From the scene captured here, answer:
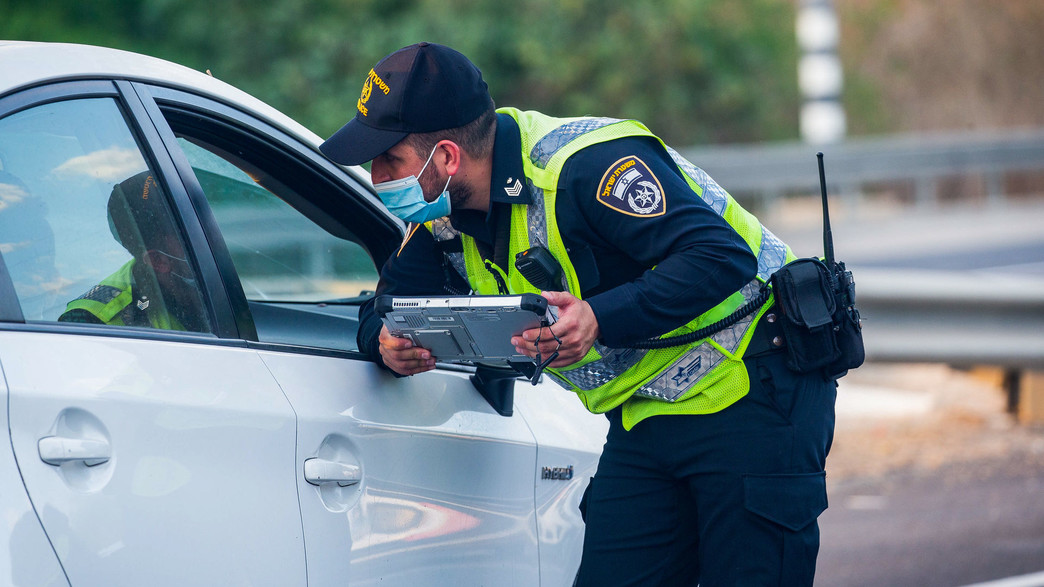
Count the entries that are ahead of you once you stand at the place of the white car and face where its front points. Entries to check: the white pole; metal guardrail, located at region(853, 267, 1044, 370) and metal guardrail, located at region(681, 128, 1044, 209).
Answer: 3

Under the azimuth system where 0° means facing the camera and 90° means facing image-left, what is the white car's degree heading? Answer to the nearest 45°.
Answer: approximately 225°

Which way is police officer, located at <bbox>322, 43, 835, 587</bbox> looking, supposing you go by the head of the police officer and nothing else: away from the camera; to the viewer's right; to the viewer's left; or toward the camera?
to the viewer's left

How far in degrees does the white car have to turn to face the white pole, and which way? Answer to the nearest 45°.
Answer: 0° — it already faces it

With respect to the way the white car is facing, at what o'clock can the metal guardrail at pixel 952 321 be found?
The metal guardrail is roughly at 12 o'clock from the white car.

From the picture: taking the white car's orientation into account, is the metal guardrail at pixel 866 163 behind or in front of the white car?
in front
